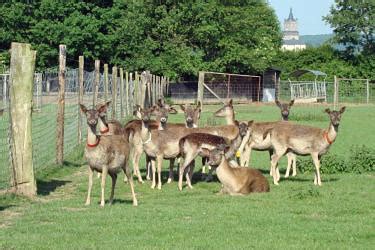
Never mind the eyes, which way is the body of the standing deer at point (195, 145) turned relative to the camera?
to the viewer's right

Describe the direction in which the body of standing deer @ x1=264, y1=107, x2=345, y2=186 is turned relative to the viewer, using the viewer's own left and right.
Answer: facing to the right of the viewer

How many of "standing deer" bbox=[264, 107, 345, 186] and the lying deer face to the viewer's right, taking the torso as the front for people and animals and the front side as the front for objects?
1

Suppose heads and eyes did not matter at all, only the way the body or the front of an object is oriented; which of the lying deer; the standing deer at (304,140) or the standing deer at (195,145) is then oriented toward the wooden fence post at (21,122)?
the lying deer

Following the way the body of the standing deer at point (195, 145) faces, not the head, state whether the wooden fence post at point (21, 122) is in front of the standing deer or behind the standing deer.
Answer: behind

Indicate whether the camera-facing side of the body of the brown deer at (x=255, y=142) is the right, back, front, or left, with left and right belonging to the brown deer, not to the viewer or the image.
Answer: left

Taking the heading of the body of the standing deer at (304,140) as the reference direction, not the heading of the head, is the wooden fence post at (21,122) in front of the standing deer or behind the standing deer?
behind

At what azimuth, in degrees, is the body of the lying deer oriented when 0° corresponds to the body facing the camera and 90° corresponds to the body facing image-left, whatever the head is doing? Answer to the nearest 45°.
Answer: approximately 90°

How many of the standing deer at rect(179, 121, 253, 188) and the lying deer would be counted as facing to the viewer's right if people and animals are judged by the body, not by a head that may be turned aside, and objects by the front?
1

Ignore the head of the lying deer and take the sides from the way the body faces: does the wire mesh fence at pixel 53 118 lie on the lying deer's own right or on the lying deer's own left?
on the lying deer's own right
